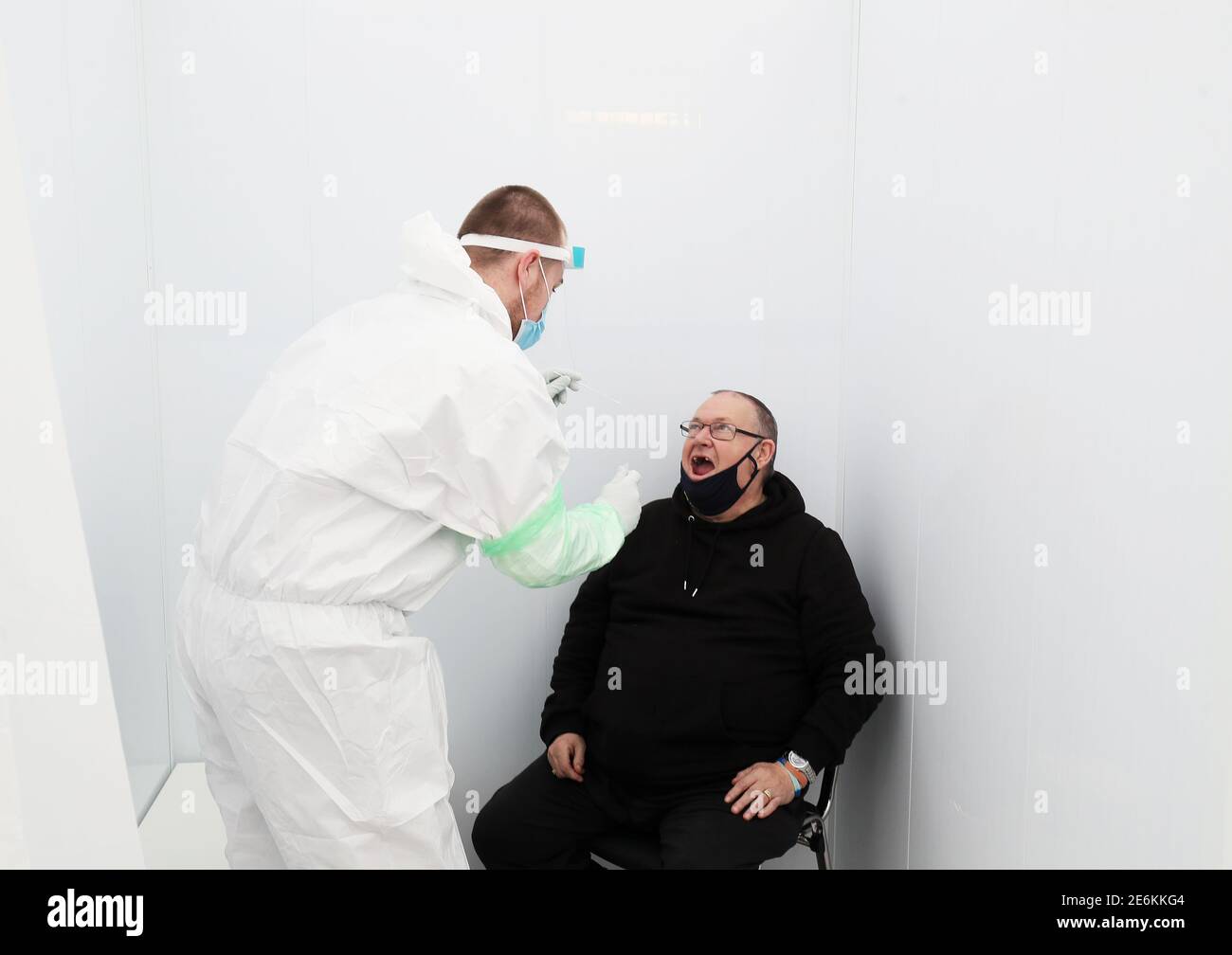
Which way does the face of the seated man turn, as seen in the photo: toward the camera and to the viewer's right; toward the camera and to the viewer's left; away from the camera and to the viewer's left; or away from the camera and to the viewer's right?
toward the camera and to the viewer's left

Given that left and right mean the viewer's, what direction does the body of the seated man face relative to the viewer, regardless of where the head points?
facing the viewer and to the left of the viewer
